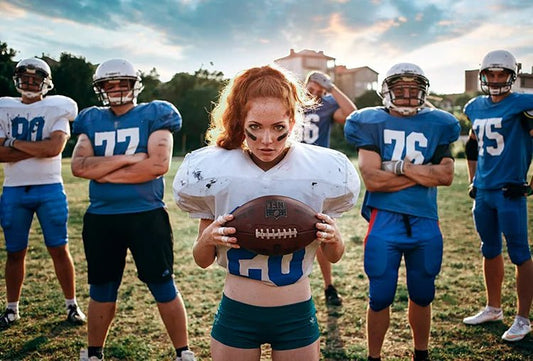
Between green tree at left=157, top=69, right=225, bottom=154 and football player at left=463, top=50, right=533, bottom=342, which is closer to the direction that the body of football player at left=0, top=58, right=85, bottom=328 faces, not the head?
the football player

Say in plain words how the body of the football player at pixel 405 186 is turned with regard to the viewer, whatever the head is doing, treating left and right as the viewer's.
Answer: facing the viewer

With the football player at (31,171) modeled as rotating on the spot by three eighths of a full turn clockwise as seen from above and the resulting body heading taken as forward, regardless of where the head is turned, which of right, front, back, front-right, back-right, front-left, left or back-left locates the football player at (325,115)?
back-right

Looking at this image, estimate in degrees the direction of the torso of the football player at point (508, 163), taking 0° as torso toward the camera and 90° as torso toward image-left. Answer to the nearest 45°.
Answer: approximately 45°

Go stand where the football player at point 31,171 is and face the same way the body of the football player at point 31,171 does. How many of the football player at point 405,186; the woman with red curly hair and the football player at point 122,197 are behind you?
0

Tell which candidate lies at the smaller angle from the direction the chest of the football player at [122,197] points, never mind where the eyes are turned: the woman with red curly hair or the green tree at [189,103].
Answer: the woman with red curly hair

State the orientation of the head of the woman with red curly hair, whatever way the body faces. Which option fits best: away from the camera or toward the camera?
toward the camera

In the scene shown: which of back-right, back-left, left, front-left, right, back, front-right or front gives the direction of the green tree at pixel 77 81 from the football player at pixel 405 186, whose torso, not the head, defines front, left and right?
back-right

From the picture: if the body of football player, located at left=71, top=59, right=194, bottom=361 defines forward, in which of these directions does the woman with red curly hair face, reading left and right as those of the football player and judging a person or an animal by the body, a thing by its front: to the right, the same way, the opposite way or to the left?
the same way

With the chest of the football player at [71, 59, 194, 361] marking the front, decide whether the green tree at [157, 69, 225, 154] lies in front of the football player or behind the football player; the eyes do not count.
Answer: behind

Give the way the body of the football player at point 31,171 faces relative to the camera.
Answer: toward the camera

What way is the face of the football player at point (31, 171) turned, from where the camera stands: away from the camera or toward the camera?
toward the camera

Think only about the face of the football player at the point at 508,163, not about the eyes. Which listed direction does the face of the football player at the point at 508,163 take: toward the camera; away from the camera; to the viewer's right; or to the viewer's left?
toward the camera

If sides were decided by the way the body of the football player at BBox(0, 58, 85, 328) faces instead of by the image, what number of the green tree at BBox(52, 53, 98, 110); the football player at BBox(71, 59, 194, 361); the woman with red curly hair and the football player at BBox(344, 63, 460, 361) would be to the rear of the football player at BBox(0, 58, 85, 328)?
1

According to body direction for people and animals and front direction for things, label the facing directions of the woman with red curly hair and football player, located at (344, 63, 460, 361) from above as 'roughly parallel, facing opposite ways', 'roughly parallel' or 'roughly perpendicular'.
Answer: roughly parallel

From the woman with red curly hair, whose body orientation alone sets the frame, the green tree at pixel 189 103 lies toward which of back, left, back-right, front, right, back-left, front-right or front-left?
back

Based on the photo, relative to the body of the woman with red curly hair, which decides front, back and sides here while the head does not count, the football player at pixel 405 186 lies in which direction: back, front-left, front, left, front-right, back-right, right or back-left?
back-left
